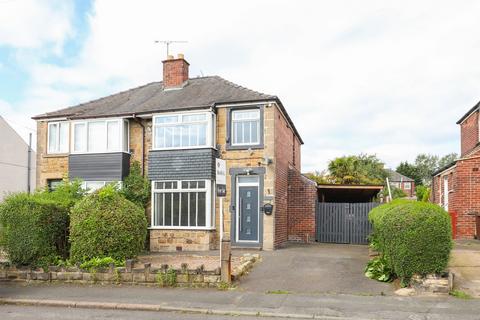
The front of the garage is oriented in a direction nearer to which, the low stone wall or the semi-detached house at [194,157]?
the low stone wall

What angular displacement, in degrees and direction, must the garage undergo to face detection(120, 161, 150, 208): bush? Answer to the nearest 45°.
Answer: approximately 45° to its right

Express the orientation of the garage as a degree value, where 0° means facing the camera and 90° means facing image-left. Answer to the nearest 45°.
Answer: approximately 0°

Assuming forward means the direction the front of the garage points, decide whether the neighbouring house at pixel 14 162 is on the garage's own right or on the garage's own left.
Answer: on the garage's own right

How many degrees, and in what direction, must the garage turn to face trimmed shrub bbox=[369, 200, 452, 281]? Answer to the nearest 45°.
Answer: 0° — it already faces it

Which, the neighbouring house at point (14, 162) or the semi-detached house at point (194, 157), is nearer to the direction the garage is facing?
the semi-detached house

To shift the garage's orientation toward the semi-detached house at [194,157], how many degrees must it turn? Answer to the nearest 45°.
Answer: approximately 45° to its right
